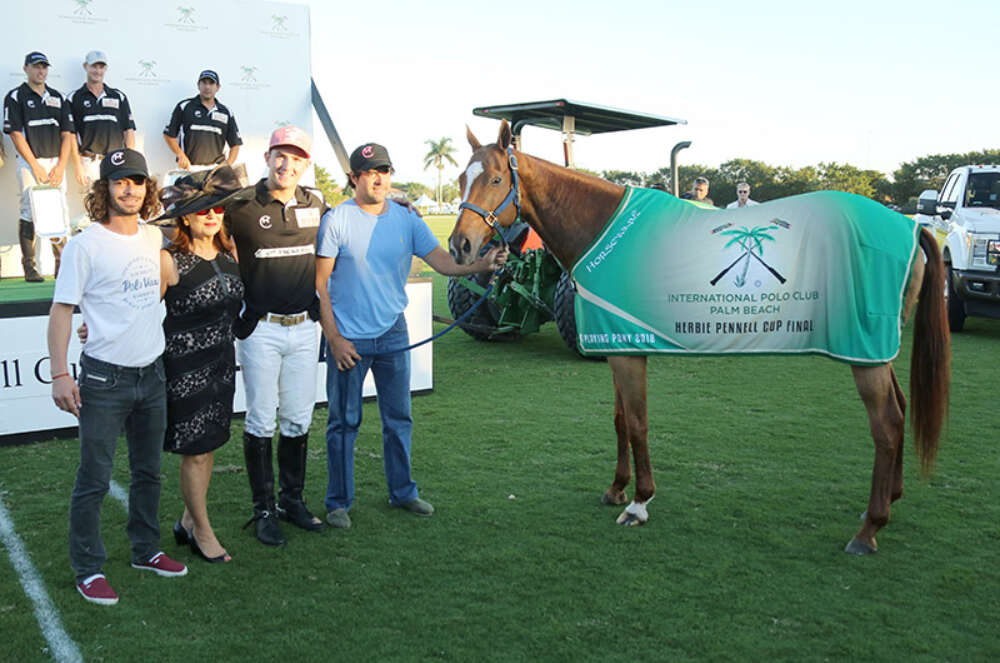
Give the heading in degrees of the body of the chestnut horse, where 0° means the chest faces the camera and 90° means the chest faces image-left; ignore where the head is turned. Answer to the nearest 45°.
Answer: approximately 90°

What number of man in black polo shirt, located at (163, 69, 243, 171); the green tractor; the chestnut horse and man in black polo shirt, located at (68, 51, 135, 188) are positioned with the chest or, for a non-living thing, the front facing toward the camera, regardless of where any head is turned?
2

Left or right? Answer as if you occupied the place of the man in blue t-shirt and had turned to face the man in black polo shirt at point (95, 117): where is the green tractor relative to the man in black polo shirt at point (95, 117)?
right

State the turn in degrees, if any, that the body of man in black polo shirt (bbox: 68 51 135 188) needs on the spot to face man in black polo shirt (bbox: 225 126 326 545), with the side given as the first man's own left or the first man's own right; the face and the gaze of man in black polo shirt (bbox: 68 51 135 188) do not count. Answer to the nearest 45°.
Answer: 0° — they already face them

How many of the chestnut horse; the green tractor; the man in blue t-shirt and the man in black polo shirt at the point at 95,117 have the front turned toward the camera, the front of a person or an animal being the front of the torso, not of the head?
2
